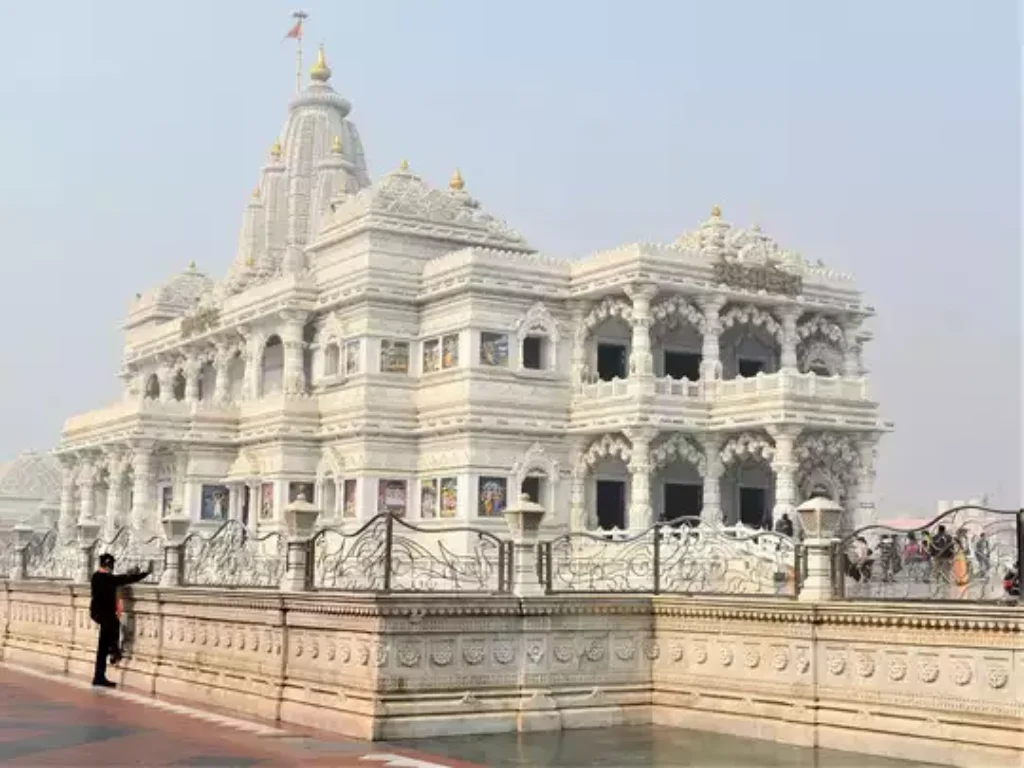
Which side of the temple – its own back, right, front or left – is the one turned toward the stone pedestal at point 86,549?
right

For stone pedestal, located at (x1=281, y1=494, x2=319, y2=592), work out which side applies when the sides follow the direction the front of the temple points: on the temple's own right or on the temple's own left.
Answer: on the temple's own right

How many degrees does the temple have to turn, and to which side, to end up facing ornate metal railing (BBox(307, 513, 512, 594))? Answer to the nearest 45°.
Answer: approximately 45° to its right

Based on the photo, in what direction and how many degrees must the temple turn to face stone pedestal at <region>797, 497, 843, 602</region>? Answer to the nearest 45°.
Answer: approximately 45° to its right

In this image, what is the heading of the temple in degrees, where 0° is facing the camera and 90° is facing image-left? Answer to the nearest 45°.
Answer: approximately 315°

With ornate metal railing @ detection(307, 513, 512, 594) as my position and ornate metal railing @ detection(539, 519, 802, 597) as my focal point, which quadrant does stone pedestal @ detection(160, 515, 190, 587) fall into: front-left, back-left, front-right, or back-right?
back-left

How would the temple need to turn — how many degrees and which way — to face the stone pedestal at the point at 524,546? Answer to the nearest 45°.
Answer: approximately 45° to its right
